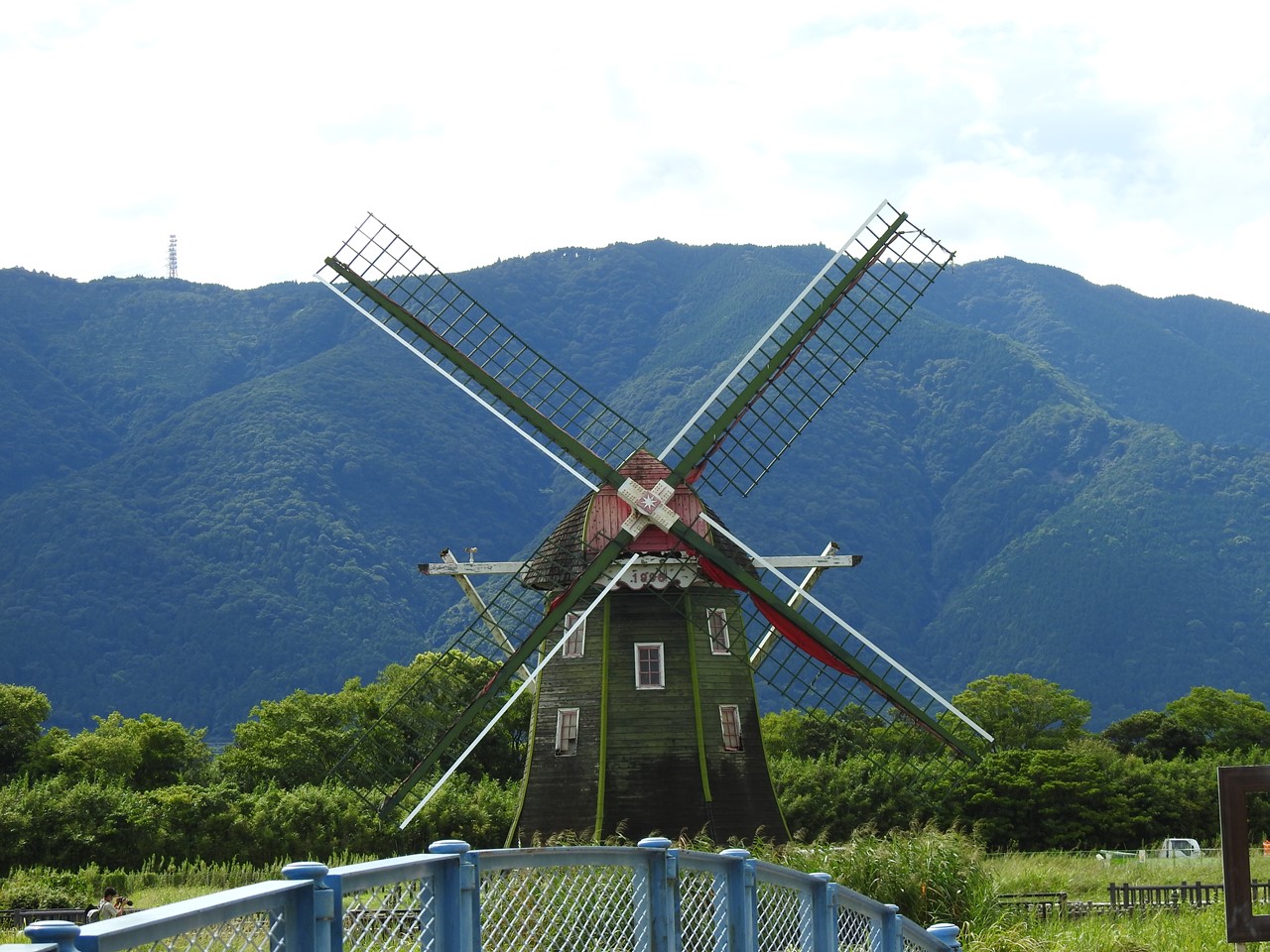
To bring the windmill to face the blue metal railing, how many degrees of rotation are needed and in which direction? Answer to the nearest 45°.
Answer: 0° — it already faces it

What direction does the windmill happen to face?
toward the camera

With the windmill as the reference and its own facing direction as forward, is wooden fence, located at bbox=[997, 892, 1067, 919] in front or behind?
in front

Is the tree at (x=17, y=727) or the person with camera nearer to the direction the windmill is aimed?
the person with camera

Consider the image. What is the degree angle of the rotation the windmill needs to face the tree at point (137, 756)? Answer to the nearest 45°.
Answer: approximately 135° to its right

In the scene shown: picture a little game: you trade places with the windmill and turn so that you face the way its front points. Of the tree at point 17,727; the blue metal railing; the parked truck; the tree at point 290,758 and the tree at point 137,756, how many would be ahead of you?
1

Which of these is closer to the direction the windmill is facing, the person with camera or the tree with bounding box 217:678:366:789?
the person with camera

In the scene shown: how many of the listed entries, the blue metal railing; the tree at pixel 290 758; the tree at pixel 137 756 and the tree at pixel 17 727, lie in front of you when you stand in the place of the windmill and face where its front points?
1

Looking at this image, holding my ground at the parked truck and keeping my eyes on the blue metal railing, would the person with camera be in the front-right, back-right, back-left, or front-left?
front-right

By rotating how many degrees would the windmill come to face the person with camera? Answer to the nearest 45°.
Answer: approximately 45° to its right

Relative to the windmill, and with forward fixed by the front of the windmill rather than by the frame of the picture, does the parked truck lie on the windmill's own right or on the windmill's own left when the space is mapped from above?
on the windmill's own left

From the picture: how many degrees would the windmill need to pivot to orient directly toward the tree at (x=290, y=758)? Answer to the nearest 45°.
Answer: approximately 135° to its right
